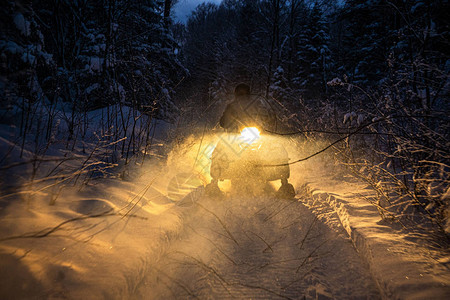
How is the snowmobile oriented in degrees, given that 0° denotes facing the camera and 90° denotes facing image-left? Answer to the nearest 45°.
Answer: approximately 0°

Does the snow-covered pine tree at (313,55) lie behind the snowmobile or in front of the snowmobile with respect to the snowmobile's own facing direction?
behind
